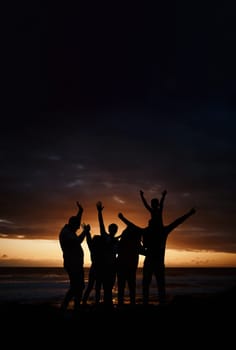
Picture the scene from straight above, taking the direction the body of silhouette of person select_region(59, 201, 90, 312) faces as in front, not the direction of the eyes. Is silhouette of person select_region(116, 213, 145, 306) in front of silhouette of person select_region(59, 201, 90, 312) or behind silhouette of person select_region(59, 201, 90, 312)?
in front
